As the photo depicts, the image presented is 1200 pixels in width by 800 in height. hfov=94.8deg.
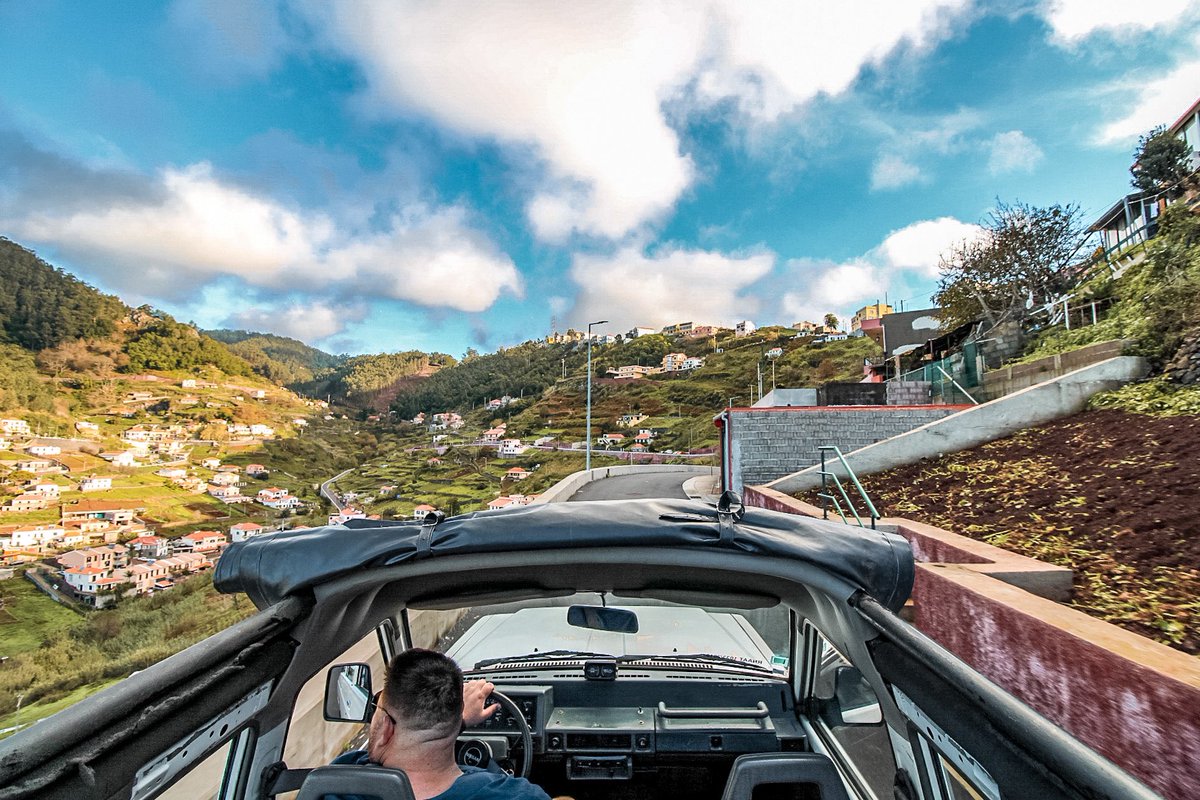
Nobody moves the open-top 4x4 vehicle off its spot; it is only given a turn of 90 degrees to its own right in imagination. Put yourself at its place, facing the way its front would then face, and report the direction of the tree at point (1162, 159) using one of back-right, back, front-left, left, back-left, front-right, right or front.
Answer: front-left

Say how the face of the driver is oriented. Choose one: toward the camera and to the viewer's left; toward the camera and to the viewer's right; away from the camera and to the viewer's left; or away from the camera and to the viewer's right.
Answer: away from the camera and to the viewer's left

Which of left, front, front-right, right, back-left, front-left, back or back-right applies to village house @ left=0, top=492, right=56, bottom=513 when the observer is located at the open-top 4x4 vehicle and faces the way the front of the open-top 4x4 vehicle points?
front-left

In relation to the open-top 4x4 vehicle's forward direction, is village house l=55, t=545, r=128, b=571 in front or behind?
in front

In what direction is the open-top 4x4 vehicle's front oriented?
away from the camera

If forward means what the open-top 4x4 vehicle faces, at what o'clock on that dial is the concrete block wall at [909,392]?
The concrete block wall is roughly at 1 o'clock from the open-top 4x4 vehicle.

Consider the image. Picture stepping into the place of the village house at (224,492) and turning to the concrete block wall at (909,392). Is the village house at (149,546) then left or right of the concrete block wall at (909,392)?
right

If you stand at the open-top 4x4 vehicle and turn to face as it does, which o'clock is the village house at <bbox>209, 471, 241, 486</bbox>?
The village house is roughly at 11 o'clock from the open-top 4x4 vehicle.

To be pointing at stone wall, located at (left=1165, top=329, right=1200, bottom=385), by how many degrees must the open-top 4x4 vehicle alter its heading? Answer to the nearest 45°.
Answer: approximately 45° to its right

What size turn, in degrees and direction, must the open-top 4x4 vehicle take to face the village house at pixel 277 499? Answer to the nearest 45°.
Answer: approximately 45° to its left

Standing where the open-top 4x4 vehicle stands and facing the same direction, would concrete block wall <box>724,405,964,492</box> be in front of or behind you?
in front
